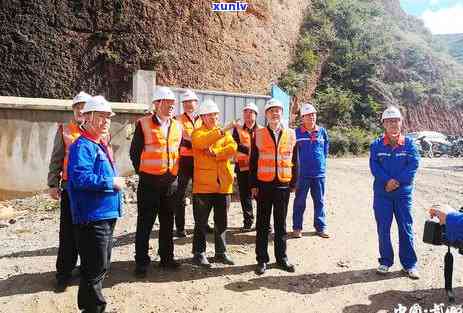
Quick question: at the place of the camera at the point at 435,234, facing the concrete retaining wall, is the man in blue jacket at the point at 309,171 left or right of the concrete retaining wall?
right

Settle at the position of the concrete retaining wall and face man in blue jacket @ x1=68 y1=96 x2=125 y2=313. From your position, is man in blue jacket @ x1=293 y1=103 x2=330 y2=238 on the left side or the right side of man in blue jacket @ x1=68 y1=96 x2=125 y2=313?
left

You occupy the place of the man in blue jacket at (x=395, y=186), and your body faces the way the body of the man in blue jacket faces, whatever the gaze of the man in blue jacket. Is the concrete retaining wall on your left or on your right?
on your right

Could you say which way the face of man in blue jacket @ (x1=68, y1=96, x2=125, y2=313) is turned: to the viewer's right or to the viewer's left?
to the viewer's right

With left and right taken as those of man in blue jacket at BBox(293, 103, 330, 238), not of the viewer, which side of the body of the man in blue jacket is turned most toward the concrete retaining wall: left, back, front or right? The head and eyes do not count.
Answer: right

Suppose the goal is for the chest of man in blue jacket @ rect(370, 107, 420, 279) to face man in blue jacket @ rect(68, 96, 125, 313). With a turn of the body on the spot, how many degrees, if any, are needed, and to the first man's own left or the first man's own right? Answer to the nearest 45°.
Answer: approximately 45° to the first man's own right

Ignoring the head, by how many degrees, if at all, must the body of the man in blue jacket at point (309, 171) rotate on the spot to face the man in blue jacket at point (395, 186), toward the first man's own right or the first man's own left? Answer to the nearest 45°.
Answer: approximately 45° to the first man's own left

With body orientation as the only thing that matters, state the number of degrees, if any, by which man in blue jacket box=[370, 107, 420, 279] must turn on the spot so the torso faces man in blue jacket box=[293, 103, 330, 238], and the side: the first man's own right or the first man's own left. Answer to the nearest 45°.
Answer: approximately 135° to the first man's own right

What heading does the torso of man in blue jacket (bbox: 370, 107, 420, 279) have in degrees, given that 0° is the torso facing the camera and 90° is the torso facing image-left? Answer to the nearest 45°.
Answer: approximately 0°

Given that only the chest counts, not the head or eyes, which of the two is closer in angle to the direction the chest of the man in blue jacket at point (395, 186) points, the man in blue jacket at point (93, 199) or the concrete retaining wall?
the man in blue jacket

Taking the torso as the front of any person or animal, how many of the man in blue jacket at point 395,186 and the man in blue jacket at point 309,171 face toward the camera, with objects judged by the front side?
2

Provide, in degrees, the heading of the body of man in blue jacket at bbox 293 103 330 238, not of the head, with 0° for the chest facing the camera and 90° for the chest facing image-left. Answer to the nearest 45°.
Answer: approximately 0°
